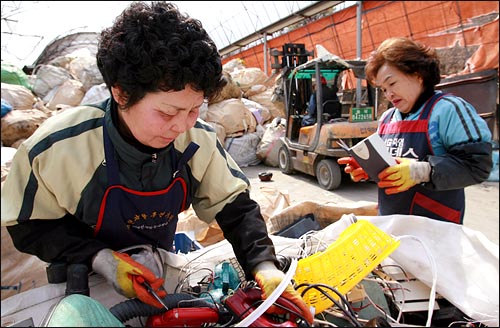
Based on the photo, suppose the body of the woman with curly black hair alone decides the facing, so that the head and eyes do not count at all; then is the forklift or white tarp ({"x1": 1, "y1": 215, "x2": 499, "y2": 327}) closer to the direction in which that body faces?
the white tarp

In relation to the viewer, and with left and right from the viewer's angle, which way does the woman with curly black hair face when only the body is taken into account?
facing the viewer and to the right of the viewer
